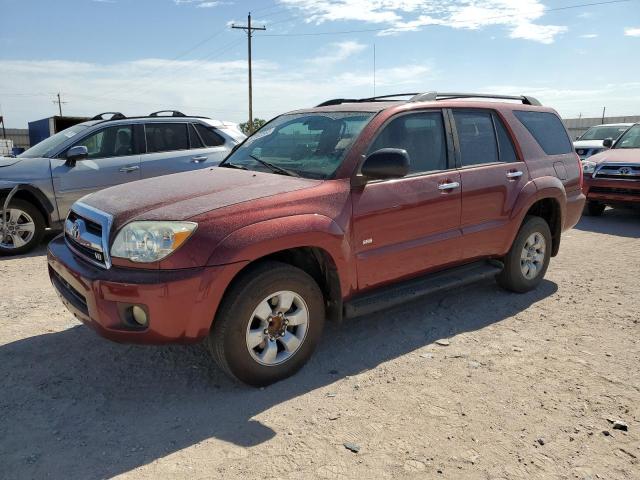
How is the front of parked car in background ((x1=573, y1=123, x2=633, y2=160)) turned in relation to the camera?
facing the viewer and to the left of the viewer

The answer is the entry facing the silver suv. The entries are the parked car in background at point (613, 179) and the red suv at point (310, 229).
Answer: the parked car in background

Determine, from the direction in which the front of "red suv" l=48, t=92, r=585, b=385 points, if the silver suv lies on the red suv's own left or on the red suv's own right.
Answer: on the red suv's own right

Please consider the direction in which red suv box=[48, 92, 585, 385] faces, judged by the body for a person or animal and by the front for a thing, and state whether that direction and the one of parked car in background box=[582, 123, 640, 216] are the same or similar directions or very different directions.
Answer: same or similar directions

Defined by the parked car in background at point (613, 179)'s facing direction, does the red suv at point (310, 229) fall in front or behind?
in front

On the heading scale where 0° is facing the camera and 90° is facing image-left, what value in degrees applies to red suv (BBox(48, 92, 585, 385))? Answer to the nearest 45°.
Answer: approximately 45°

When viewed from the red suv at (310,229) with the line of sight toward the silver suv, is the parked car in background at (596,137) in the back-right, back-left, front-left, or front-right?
front-right

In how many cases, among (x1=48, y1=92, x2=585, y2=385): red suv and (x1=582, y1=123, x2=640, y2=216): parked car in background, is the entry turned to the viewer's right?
0

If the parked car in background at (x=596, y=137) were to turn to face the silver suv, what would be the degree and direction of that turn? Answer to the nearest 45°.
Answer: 0° — it already faces it

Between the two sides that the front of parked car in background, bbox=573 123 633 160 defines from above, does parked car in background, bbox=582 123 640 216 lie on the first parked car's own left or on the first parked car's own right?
on the first parked car's own left

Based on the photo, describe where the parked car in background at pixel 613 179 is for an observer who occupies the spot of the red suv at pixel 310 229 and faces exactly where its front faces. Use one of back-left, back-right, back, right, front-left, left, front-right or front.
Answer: back

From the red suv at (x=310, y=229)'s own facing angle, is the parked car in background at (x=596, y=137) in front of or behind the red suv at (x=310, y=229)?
behind

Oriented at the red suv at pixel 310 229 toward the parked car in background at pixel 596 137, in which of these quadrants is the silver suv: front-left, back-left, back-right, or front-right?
front-left

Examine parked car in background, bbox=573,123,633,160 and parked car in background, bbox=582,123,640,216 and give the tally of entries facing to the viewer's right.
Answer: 0

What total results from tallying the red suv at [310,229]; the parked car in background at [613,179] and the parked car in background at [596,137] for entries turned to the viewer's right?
0
